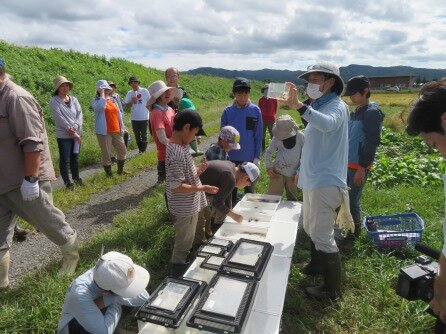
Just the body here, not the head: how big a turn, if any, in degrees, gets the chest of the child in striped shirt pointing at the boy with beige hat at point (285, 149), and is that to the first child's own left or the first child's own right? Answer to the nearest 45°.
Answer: approximately 45° to the first child's own left

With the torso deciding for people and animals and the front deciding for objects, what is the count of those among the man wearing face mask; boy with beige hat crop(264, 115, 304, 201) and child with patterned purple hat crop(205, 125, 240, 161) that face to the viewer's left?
1

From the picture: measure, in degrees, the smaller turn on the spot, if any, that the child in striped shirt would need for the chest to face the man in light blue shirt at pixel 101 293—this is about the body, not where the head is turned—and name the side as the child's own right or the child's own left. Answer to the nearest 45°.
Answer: approximately 135° to the child's own right

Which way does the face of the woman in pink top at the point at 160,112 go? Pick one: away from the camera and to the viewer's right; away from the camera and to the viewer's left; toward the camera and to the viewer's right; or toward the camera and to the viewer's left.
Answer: toward the camera and to the viewer's right

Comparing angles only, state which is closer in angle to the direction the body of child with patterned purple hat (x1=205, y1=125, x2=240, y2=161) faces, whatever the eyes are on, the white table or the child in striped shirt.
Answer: the white table

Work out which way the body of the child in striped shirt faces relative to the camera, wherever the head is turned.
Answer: to the viewer's right

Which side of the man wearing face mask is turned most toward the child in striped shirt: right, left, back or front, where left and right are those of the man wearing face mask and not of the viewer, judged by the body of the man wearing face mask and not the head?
front

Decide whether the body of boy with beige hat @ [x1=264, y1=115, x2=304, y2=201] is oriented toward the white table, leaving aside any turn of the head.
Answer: yes

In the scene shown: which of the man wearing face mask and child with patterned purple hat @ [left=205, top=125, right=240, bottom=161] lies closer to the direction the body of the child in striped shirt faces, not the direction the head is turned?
the man wearing face mask

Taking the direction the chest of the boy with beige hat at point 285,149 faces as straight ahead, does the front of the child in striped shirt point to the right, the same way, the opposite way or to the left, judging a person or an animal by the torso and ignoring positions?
to the left

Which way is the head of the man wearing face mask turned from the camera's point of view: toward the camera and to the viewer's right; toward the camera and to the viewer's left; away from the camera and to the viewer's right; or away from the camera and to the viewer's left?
toward the camera and to the viewer's left

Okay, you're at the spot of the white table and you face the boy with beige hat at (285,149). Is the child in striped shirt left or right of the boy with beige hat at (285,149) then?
left

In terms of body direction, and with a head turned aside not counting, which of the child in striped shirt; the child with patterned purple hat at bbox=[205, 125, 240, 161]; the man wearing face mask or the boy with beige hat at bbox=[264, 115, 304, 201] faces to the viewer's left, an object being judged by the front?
the man wearing face mask

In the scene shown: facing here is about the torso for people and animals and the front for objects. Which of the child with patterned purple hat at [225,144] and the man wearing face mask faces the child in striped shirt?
the man wearing face mask
